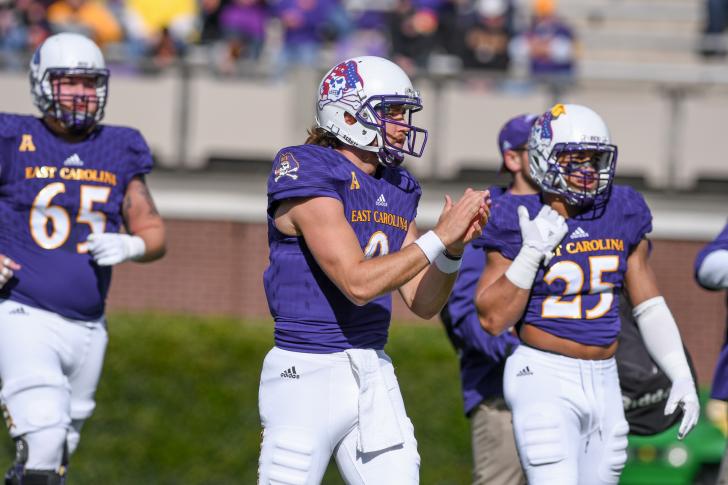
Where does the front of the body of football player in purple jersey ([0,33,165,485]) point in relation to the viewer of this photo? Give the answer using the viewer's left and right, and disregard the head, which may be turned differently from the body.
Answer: facing the viewer

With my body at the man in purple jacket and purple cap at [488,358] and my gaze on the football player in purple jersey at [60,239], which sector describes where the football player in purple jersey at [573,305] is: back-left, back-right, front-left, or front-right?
back-left

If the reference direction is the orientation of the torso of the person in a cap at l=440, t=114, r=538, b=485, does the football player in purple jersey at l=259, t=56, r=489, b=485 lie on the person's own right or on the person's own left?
on the person's own right

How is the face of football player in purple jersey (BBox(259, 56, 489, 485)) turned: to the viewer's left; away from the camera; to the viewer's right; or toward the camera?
to the viewer's right

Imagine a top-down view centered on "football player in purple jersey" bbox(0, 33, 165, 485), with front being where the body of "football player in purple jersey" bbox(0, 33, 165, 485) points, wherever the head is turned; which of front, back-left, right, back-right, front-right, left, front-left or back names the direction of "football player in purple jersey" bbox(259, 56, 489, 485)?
front-left

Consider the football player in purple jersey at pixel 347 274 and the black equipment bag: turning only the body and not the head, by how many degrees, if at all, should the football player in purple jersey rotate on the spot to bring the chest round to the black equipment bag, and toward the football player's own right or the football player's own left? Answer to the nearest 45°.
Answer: approximately 90° to the football player's own left
